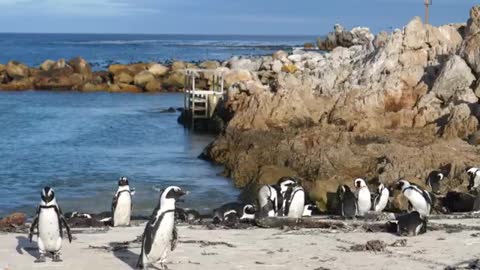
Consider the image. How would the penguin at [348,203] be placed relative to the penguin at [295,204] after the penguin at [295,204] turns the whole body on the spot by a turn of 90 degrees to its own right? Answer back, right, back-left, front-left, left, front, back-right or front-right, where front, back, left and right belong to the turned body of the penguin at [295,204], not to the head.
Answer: back

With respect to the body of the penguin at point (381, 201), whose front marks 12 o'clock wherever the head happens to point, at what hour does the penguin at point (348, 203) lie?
the penguin at point (348, 203) is roughly at 3 o'clock from the penguin at point (381, 201).

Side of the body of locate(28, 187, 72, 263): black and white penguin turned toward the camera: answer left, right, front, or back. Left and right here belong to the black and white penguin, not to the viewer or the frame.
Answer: front

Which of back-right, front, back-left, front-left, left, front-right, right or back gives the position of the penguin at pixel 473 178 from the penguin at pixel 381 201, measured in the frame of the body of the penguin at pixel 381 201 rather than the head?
left

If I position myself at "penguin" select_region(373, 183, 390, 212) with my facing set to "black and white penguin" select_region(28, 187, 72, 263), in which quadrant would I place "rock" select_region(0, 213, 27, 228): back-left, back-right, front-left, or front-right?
front-right

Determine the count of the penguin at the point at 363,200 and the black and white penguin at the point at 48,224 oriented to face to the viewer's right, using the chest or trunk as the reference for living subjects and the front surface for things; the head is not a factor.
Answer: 0

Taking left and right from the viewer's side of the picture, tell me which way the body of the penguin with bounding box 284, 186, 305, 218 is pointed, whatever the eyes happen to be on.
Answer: facing the viewer and to the right of the viewer

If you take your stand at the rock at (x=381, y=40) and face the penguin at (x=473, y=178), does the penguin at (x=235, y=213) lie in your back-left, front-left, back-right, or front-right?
front-right
